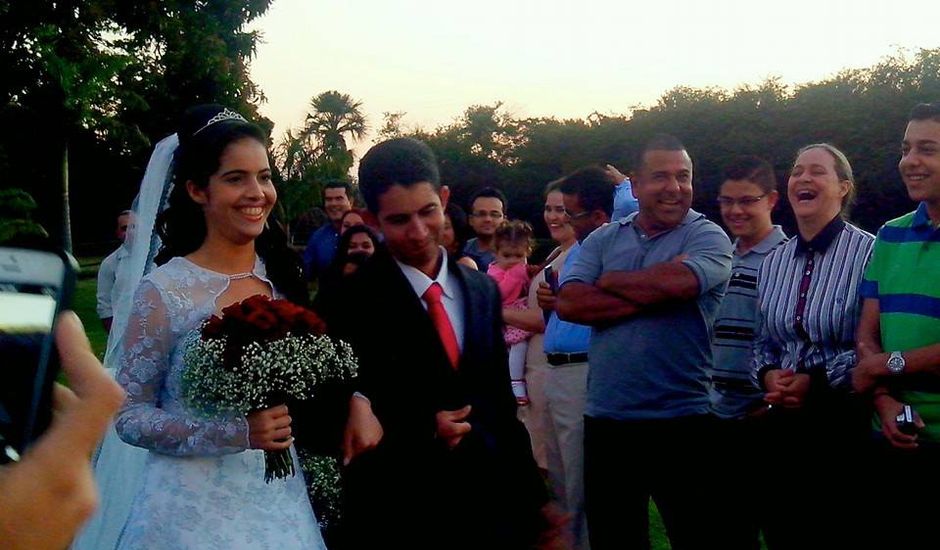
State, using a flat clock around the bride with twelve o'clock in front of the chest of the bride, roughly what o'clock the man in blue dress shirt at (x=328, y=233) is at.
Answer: The man in blue dress shirt is roughly at 8 o'clock from the bride.

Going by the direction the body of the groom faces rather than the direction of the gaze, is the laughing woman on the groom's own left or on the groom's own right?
on the groom's own left

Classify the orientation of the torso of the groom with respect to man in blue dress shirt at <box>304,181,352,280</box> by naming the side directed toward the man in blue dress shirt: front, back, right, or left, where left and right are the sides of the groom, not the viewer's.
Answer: back

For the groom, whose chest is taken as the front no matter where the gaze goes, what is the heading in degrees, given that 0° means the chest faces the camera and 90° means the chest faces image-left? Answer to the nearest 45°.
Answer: approximately 0°

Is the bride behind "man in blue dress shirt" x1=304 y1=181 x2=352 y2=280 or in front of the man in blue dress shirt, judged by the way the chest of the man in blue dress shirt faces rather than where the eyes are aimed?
in front
